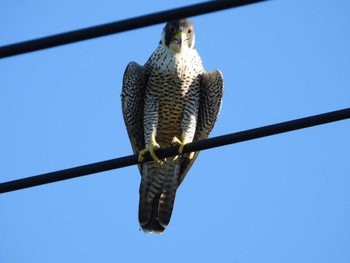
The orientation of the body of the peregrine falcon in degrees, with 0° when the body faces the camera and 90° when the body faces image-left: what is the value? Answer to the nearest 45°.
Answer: approximately 0°
